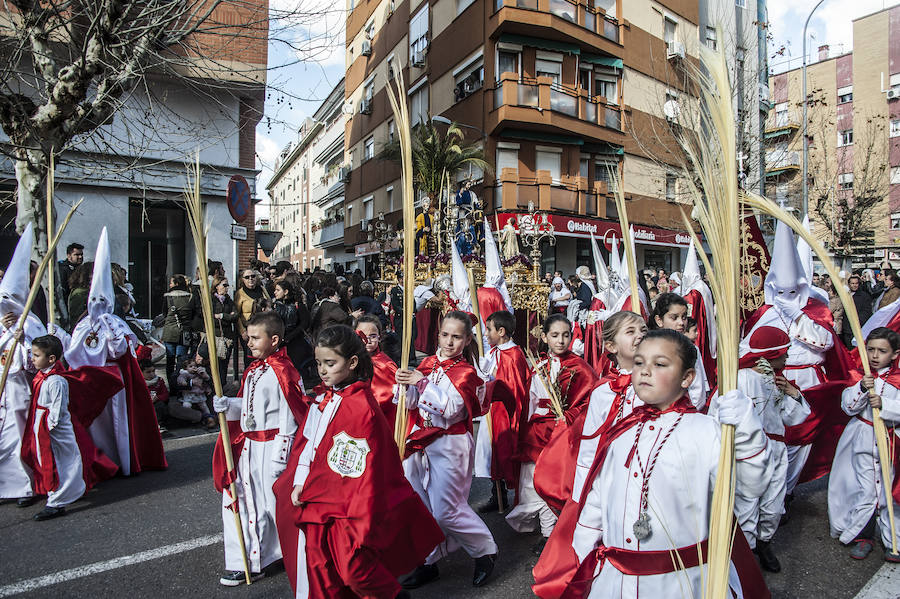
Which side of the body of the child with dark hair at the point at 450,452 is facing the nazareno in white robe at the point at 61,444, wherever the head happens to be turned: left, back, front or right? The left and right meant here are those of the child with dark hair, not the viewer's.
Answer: right

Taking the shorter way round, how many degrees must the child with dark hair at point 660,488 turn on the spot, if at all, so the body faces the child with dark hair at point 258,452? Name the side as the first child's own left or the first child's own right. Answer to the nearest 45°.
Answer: approximately 45° to the first child's own right

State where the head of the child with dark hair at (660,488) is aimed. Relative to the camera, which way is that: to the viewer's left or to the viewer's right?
to the viewer's left

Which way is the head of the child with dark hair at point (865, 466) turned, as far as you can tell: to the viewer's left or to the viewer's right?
to the viewer's left

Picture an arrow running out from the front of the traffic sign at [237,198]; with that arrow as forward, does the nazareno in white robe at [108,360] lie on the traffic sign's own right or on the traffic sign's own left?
on the traffic sign's own right

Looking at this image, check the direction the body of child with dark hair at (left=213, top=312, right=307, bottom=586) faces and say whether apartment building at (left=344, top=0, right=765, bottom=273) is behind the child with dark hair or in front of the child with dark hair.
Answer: behind

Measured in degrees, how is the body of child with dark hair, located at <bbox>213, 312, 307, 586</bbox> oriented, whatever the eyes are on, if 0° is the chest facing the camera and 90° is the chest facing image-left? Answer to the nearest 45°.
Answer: approximately 45°

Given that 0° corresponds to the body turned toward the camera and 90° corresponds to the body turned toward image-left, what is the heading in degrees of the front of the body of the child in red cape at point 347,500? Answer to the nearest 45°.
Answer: approximately 45°

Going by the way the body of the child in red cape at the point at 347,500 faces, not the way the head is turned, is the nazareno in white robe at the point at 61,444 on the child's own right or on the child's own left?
on the child's own right
